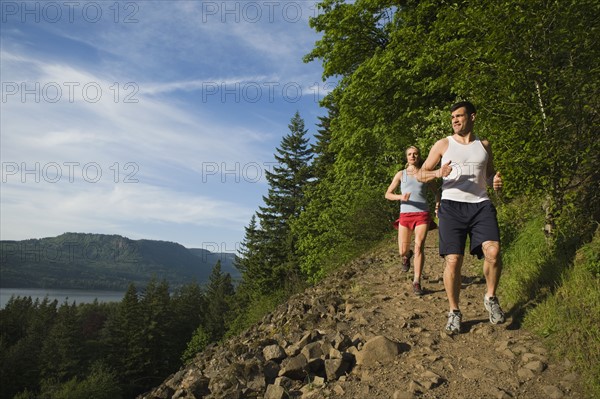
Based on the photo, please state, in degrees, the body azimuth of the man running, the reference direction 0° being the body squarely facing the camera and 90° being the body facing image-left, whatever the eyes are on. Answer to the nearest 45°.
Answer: approximately 0°

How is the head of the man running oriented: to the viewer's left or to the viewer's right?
to the viewer's left

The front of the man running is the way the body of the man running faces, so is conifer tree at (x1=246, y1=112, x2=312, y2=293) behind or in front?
behind
